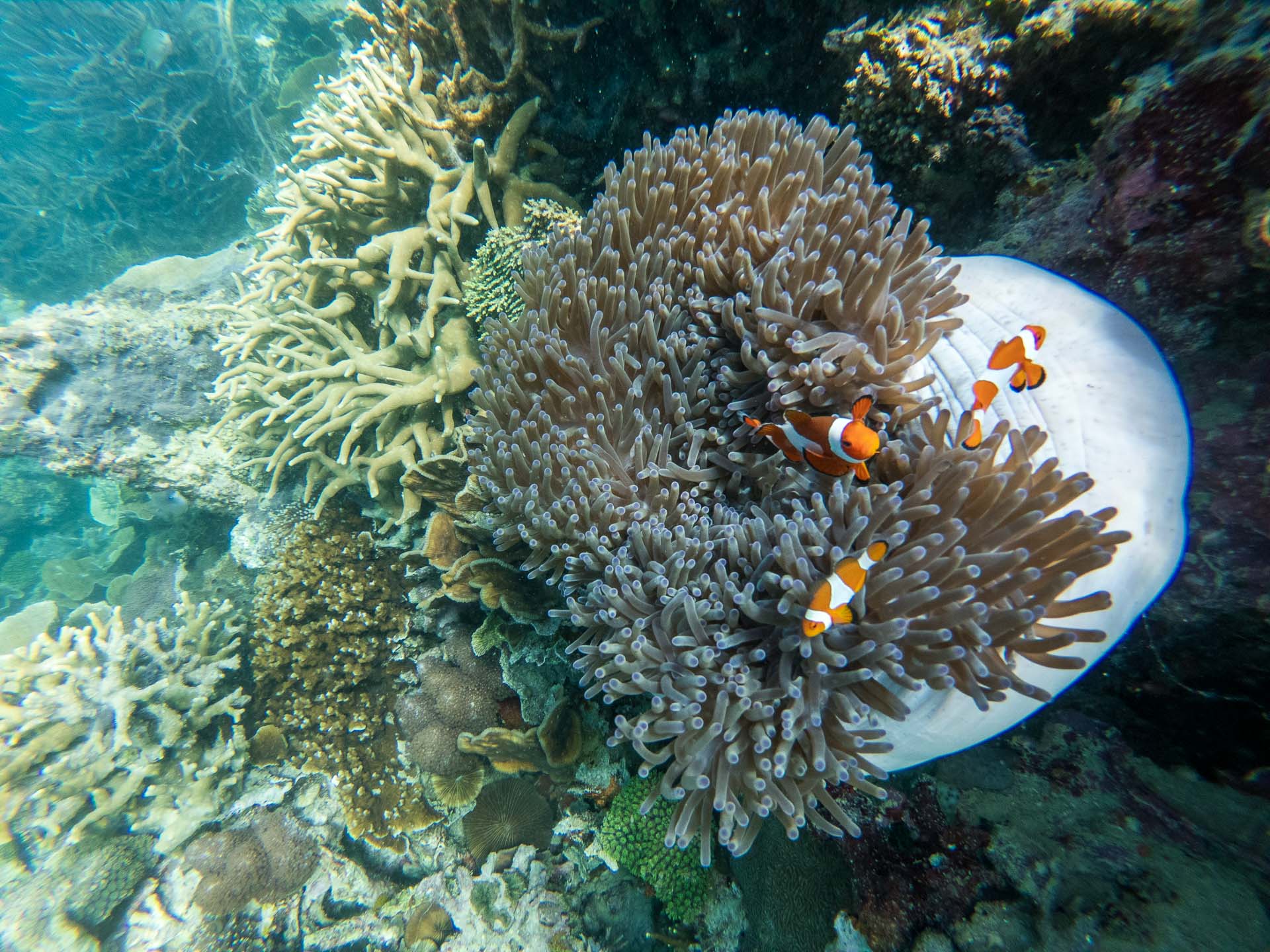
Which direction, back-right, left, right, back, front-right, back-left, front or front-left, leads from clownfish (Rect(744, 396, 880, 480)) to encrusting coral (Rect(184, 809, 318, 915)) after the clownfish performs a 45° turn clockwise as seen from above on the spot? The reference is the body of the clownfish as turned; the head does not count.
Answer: right

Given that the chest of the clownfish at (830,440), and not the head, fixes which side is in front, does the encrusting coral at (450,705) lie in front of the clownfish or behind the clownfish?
behind

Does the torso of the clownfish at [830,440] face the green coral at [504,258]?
no

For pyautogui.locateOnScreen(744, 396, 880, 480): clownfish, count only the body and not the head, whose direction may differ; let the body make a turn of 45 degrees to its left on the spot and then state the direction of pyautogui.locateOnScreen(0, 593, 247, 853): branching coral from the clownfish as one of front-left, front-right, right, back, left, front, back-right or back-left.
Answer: back

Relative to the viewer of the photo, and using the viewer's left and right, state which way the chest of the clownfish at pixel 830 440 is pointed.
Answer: facing the viewer and to the right of the viewer

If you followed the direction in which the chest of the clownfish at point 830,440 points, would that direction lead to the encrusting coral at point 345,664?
no
